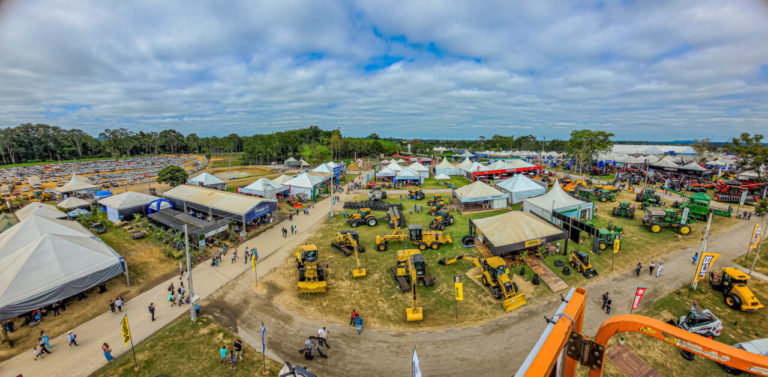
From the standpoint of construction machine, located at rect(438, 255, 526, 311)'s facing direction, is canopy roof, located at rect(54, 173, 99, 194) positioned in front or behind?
behind

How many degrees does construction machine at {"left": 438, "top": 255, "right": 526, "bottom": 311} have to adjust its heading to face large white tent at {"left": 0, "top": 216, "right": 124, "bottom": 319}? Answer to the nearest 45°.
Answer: approximately 135° to its right

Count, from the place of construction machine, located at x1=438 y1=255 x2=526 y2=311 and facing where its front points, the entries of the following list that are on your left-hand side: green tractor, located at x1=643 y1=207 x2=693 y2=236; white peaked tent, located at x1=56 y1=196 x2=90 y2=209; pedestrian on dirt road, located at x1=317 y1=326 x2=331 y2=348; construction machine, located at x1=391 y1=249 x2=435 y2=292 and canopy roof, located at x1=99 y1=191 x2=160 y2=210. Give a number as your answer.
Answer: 1

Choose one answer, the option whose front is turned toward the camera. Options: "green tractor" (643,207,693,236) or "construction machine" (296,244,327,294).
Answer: the construction machine

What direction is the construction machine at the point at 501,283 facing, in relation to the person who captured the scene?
facing the viewer and to the right of the viewer

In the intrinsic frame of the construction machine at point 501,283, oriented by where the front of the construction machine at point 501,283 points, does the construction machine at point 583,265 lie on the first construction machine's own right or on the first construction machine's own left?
on the first construction machine's own left

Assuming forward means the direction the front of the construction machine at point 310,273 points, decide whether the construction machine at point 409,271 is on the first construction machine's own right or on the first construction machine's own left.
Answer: on the first construction machine's own left

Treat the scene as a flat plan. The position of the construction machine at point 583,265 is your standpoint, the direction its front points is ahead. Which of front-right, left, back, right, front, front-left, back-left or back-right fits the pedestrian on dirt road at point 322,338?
right

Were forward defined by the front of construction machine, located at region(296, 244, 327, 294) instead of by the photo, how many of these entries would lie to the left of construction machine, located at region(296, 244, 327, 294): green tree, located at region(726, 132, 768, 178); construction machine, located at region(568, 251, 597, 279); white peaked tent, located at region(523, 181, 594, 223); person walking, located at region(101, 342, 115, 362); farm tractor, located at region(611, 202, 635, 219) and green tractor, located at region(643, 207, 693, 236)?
5

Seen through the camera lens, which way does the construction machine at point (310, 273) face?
facing the viewer

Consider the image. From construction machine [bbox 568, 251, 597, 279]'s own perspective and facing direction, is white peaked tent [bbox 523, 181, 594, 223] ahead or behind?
behind

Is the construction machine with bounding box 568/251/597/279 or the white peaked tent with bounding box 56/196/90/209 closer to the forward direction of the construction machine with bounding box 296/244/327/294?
the construction machine

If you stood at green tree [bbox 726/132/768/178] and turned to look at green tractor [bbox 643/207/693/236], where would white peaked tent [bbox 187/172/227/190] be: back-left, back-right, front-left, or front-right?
front-right

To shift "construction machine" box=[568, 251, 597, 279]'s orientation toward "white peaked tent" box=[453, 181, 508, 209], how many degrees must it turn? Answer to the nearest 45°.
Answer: approximately 180°
